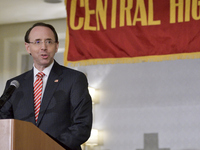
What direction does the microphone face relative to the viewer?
to the viewer's right

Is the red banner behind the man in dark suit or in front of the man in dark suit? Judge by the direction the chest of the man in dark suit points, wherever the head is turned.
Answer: behind

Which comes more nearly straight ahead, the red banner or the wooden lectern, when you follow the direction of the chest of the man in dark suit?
the wooden lectern
